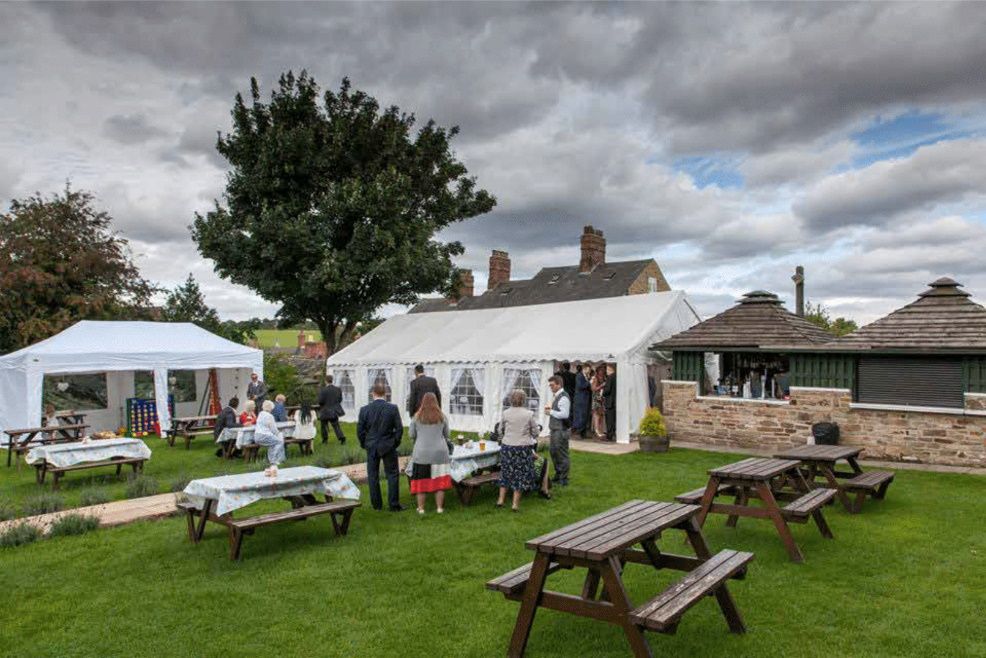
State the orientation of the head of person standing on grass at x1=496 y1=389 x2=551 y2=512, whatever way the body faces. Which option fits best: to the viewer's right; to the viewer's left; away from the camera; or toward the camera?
away from the camera

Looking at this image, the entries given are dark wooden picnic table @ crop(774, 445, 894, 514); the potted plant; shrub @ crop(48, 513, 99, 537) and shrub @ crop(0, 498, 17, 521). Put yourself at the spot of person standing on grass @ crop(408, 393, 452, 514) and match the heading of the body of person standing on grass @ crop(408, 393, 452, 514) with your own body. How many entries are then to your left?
2

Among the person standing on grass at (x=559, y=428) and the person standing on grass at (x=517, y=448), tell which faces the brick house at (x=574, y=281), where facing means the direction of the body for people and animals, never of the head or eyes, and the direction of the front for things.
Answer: the person standing on grass at (x=517, y=448)

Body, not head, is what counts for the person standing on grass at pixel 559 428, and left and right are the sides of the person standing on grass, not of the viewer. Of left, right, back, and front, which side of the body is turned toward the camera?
left

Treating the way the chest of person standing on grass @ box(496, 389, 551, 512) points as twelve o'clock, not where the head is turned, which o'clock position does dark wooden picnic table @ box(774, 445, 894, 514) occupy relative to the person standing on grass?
The dark wooden picnic table is roughly at 3 o'clock from the person standing on grass.

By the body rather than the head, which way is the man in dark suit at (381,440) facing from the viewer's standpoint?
away from the camera

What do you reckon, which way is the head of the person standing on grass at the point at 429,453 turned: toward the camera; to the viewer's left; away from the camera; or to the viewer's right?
away from the camera

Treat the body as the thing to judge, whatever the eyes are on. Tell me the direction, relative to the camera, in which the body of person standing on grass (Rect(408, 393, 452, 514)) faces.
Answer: away from the camera

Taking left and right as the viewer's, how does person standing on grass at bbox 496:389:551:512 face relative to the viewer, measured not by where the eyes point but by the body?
facing away from the viewer

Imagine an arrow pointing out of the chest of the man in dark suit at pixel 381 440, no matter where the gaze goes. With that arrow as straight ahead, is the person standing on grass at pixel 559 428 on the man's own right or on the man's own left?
on the man's own right
